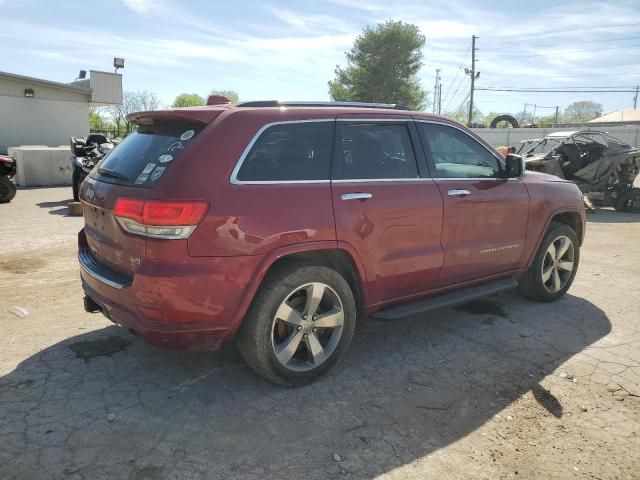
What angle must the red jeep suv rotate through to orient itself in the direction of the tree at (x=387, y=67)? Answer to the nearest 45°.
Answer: approximately 45° to its left

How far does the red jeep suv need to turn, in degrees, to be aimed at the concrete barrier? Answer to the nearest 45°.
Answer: approximately 90° to its left

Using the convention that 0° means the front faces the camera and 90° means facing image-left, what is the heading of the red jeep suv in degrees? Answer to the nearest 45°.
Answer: approximately 225°

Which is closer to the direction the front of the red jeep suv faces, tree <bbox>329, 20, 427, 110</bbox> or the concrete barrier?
the tree
